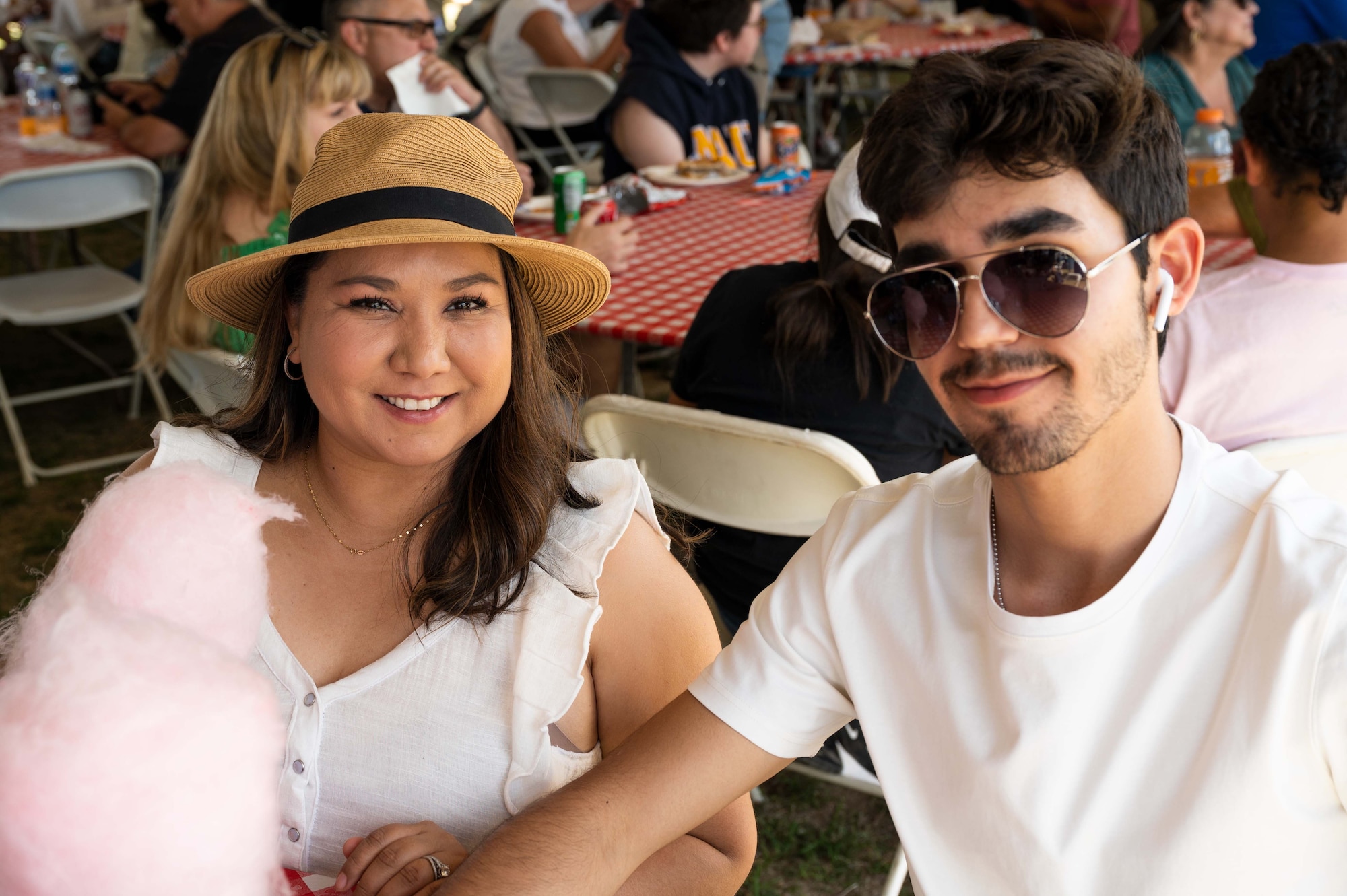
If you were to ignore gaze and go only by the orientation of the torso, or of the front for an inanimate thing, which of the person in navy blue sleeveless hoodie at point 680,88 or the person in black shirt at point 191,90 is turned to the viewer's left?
the person in black shirt at point 191,90

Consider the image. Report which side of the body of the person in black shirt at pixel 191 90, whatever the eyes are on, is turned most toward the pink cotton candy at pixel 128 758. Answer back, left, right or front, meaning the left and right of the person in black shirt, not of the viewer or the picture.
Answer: left

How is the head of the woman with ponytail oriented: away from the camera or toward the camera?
away from the camera

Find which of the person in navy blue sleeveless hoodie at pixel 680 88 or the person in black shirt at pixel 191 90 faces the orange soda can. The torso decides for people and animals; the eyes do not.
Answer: the person in navy blue sleeveless hoodie at pixel 680 88

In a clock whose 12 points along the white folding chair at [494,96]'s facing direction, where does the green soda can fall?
The green soda can is roughly at 3 o'clock from the white folding chair.

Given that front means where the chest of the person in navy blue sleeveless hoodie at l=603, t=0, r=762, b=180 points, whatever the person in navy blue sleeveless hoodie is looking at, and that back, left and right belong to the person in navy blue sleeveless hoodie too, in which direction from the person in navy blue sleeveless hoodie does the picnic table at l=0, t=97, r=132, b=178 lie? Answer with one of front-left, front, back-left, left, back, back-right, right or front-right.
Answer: back-right

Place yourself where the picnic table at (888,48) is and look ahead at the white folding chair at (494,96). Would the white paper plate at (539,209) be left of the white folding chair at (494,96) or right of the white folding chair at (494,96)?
left

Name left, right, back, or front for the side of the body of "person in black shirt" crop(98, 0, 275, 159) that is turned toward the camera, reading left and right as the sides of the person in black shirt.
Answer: left

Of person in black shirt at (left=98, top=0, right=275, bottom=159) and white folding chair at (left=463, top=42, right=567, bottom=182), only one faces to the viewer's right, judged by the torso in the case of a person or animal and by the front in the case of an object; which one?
the white folding chair

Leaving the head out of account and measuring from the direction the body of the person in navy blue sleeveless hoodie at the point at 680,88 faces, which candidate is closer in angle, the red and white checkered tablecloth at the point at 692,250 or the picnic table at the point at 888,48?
the red and white checkered tablecloth

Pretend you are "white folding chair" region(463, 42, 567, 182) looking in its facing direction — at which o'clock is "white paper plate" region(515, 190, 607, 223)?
The white paper plate is roughly at 3 o'clock from the white folding chair.

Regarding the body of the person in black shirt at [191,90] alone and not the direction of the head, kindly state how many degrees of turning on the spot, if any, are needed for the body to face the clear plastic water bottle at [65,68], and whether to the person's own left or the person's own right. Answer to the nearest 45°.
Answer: approximately 45° to the person's own right
